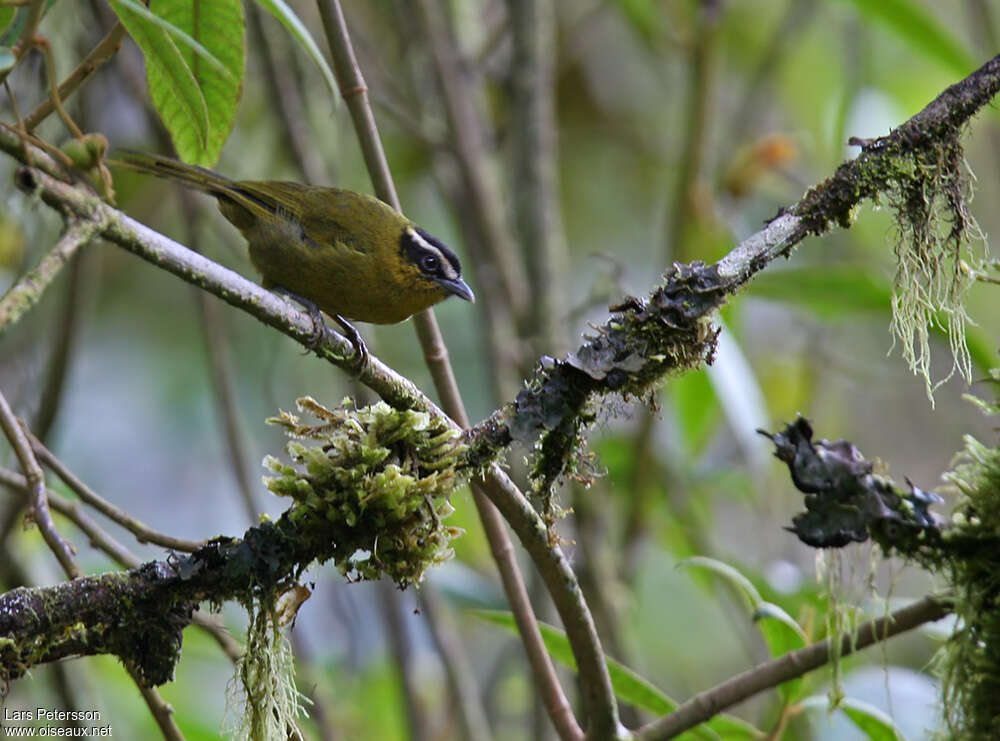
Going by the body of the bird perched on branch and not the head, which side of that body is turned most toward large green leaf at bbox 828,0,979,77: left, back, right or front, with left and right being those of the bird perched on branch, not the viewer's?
left

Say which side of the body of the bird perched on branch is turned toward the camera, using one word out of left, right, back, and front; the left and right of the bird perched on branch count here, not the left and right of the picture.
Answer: right

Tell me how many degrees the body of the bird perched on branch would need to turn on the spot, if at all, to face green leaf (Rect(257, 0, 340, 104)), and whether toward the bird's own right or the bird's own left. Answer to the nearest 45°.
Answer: approximately 90° to the bird's own left
